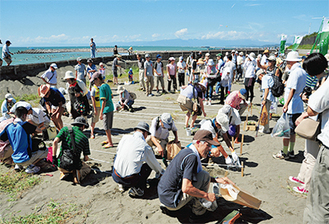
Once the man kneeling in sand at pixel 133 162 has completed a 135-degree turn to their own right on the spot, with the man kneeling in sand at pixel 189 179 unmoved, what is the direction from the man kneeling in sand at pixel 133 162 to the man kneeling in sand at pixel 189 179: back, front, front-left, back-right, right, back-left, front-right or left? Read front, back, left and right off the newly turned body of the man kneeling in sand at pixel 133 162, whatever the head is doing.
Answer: front-left

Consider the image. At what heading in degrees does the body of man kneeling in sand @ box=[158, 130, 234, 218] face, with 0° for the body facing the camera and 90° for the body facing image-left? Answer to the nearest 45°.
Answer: approximately 270°

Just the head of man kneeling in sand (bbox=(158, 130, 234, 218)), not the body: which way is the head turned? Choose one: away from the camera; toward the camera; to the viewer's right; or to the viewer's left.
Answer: to the viewer's right

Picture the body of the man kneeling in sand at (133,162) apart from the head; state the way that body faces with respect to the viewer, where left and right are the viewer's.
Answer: facing away from the viewer and to the right of the viewer

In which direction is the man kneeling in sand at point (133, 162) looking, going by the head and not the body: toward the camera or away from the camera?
away from the camera

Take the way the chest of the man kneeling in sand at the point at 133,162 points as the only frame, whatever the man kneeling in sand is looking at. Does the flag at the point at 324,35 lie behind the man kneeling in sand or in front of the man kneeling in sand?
in front
